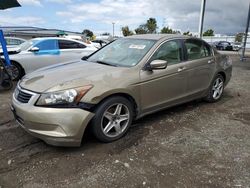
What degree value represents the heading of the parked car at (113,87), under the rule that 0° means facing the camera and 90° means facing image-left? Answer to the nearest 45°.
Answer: approximately 45°

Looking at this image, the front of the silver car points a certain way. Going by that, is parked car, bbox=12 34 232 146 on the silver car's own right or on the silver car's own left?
on the silver car's own left

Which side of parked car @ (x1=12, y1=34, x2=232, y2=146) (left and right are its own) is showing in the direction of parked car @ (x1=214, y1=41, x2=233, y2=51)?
back

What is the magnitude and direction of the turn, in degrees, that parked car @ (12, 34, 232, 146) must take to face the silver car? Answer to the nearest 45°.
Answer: approximately 90° to its right

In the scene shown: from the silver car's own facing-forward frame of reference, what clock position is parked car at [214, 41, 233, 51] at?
The parked car is roughly at 6 o'clock from the silver car.
